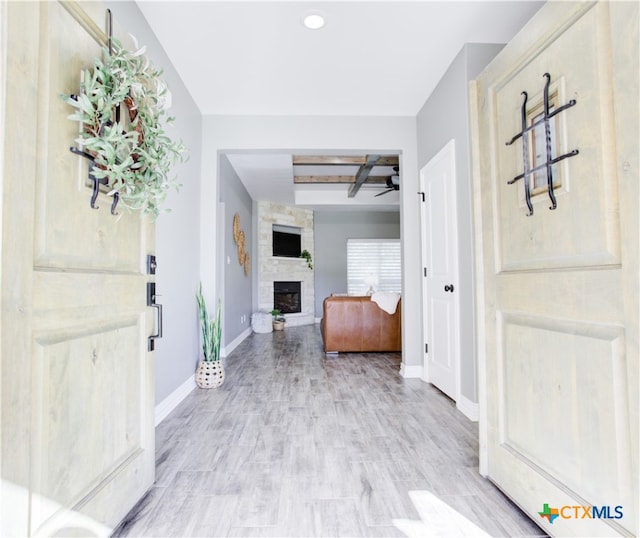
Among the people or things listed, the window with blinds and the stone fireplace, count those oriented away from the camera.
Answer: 0

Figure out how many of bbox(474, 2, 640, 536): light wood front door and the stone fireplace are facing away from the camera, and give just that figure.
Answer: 0

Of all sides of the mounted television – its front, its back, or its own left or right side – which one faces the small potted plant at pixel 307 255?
left

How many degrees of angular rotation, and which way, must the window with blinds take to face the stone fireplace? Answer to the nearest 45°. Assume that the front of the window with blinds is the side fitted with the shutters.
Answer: approximately 45° to its right

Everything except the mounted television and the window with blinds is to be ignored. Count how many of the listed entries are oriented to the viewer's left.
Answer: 0

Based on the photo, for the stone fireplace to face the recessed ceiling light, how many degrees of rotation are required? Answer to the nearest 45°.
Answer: approximately 45° to its right

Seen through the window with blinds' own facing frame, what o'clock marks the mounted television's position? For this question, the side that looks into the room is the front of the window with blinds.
The mounted television is roughly at 2 o'clock from the window with blinds.

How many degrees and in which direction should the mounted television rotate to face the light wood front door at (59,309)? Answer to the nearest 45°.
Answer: approximately 45° to its right

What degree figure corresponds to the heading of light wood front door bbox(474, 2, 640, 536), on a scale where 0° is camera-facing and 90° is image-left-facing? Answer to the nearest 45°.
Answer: approximately 45°

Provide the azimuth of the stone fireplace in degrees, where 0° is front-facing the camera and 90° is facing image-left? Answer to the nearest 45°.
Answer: approximately 315°

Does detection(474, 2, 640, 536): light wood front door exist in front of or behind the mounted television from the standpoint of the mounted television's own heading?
in front

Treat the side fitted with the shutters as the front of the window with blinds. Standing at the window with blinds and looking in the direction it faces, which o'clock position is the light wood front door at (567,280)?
The light wood front door is roughly at 12 o'clock from the window with blinds.

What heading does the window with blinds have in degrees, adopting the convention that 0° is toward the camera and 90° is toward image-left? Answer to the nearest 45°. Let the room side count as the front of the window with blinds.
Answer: approximately 0°

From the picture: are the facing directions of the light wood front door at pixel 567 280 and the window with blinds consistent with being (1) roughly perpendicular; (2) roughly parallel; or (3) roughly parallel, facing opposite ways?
roughly perpendicular
